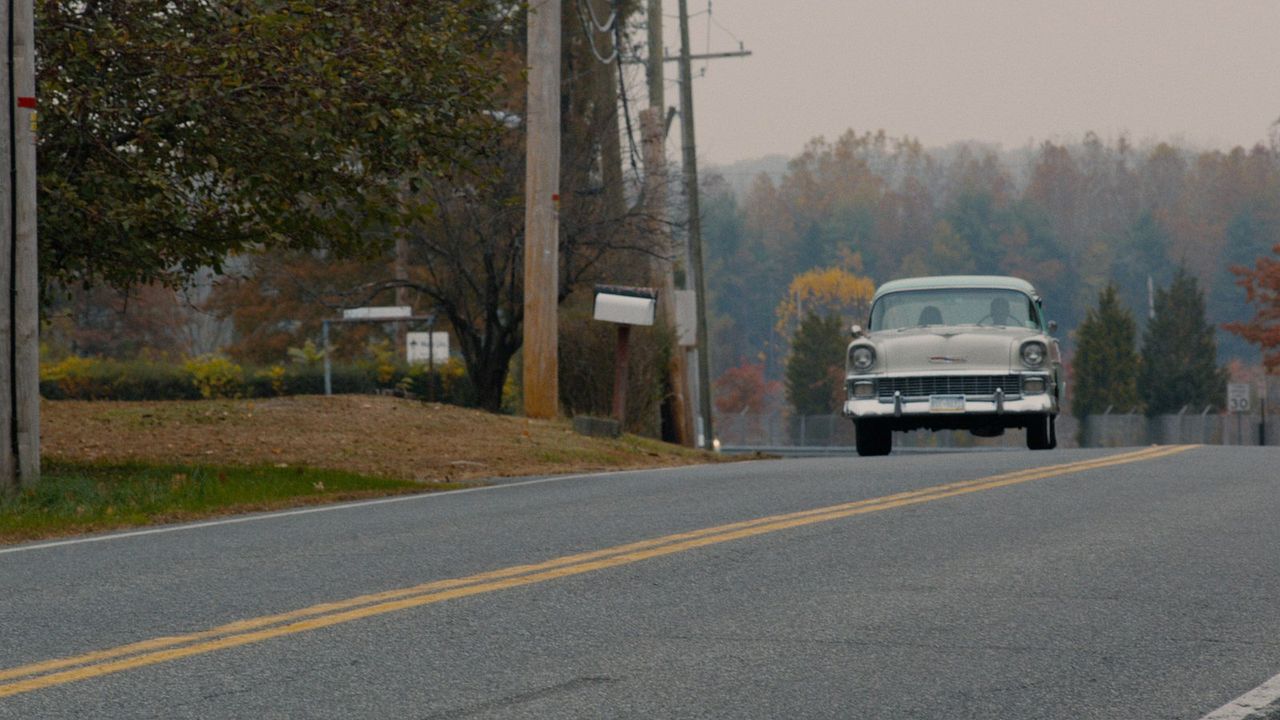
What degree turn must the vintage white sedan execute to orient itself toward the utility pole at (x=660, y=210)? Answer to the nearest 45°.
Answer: approximately 135° to its right

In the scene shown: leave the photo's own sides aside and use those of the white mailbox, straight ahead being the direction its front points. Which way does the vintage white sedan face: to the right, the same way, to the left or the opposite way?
to the right

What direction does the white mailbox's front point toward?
to the viewer's right

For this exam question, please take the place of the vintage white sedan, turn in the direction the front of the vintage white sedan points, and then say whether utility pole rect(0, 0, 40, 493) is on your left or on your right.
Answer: on your right

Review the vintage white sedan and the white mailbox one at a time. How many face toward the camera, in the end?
1

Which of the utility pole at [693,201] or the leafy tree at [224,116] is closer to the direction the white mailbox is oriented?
the utility pole

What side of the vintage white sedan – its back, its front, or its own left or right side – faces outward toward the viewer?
front

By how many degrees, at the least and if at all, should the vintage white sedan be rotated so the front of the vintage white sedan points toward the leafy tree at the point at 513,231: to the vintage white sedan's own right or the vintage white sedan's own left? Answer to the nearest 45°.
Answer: approximately 135° to the vintage white sedan's own right

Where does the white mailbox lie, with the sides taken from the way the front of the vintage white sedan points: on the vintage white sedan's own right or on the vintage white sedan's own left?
on the vintage white sedan's own right

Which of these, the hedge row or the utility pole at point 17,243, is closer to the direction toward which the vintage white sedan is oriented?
the utility pole
